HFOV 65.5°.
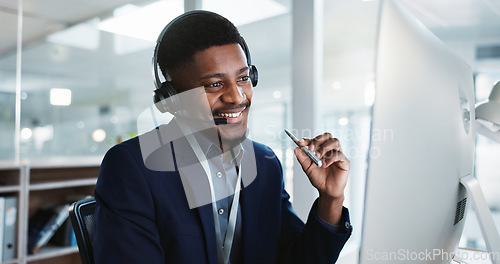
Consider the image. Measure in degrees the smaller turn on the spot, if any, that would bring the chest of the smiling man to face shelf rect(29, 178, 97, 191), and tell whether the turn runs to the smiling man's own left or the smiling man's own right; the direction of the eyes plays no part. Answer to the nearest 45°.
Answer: approximately 180°

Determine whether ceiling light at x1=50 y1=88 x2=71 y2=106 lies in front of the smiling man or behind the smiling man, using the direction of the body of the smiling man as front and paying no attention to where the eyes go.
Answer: behind

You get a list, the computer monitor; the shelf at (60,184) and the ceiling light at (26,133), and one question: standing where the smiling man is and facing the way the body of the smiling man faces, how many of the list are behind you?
2

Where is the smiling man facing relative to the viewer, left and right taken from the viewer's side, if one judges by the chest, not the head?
facing the viewer and to the right of the viewer

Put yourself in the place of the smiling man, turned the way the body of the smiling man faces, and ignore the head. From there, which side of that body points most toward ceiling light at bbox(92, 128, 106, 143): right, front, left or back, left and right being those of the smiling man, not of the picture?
back

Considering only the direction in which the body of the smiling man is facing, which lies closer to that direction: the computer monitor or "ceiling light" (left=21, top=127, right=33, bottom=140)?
the computer monitor

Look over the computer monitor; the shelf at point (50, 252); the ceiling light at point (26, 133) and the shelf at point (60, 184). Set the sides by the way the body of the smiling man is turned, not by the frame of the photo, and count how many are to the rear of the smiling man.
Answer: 3

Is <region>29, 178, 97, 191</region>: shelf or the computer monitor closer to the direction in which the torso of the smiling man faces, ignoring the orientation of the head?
the computer monitor

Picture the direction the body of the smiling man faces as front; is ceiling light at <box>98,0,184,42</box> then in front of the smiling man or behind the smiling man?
behind

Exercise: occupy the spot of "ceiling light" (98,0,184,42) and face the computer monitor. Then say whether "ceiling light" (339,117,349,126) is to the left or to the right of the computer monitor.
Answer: left

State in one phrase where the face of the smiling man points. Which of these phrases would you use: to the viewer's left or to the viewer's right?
to the viewer's right

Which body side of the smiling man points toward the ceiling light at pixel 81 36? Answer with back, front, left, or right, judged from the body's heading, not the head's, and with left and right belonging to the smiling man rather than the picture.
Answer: back

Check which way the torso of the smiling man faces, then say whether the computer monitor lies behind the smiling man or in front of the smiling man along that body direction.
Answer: in front

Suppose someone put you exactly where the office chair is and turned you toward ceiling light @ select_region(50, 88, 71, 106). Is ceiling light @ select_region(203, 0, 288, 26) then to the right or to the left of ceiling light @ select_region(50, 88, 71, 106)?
right

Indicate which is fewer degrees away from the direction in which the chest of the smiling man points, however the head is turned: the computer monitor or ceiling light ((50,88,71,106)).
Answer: the computer monitor
